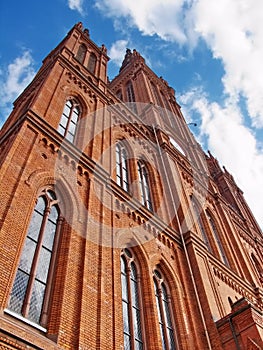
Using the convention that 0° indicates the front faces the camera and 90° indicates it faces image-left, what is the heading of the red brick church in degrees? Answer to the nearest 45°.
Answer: approximately 315°
